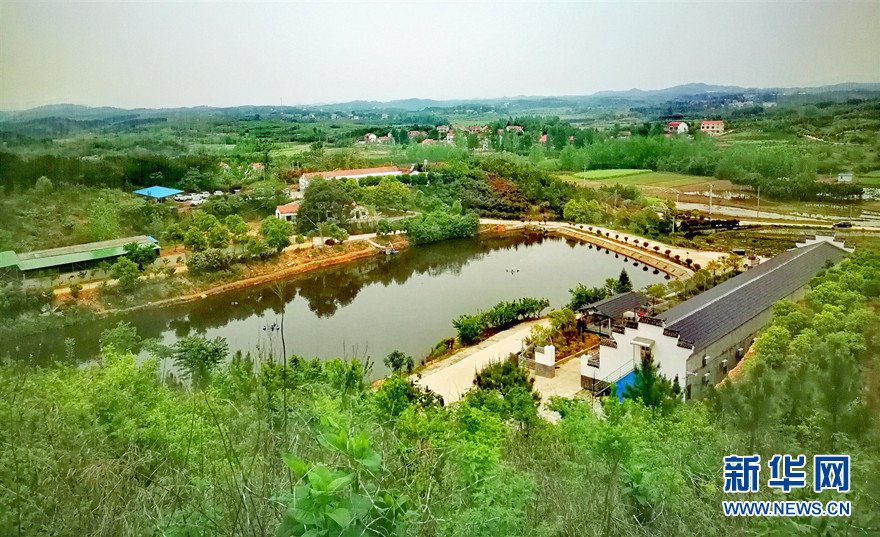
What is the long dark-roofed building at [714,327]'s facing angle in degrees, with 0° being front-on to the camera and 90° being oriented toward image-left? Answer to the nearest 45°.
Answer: approximately 45°

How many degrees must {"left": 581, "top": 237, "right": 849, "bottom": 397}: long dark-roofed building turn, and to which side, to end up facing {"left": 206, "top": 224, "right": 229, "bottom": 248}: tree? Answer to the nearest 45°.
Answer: approximately 45° to its right

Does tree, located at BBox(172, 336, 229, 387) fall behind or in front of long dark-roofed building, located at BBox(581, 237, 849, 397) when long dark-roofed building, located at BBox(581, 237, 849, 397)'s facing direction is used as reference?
in front

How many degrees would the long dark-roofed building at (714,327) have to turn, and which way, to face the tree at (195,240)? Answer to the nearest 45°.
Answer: approximately 45° to its right

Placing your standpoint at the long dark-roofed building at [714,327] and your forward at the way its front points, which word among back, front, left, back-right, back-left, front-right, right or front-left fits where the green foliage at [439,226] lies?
right
